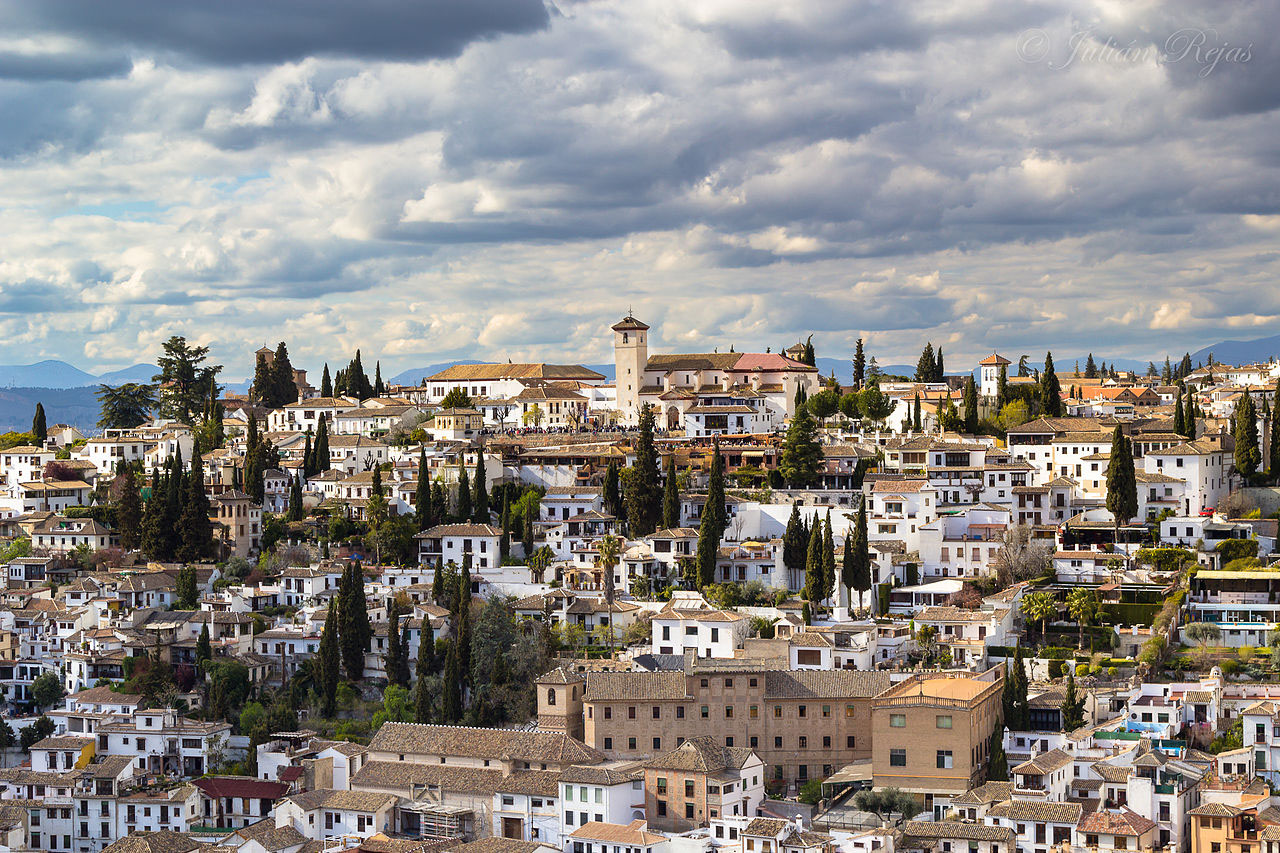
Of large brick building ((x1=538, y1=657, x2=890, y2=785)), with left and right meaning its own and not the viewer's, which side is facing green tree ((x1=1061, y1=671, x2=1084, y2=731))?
left

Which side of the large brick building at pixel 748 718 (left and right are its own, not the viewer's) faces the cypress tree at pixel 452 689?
right

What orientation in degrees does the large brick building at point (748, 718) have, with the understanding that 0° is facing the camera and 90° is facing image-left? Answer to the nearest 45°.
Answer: approximately 0°

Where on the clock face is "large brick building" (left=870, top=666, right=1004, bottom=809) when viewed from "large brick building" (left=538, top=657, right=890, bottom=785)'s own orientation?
"large brick building" (left=870, top=666, right=1004, bottom=809) is roughly at 10 o'clock from "large brick building" (left=538, top=657, right=890, bottom=785).

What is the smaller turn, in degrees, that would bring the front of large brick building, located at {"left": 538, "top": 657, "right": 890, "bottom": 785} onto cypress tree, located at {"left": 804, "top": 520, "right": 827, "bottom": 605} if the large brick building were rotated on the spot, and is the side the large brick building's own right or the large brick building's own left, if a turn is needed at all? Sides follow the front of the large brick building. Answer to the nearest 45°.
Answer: approximately 180°

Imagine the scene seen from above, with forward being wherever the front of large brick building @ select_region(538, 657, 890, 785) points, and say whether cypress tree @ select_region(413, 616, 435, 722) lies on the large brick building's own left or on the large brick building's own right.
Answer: on the large brick building's own right

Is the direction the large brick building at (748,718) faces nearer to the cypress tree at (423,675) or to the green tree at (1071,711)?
the green tree

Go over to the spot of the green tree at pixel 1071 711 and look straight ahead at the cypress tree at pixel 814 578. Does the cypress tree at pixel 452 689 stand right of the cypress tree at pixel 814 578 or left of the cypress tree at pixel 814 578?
left

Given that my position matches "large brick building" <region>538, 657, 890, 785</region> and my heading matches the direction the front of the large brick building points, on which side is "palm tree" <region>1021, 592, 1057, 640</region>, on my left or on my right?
on my left
